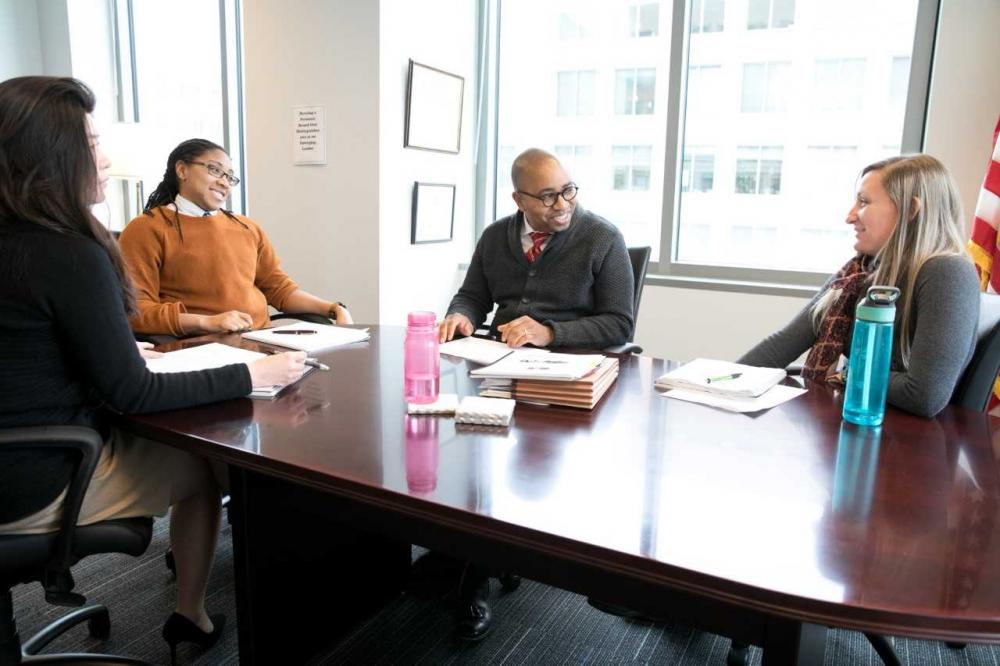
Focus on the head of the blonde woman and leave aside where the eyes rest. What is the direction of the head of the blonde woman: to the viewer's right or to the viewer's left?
to the viewer's left

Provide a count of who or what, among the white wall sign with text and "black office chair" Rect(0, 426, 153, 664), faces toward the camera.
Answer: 1

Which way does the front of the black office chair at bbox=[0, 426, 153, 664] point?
to the viewer's right

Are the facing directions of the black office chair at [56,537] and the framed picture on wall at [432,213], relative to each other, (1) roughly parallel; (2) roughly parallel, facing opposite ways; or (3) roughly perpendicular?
roughly perpendicular

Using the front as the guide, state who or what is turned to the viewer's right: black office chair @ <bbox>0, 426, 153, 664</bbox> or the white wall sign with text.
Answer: the black office chair

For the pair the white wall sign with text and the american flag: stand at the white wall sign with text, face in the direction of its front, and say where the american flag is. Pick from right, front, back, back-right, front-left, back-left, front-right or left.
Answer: front-left

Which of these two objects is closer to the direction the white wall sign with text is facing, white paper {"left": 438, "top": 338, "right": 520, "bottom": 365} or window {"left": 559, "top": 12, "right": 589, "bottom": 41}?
the white paper

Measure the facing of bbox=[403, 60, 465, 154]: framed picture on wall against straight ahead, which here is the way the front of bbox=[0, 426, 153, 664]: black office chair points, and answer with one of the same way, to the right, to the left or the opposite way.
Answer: to the right

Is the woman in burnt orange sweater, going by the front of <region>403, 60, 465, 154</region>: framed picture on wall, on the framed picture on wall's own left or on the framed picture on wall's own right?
on the framed picture on wall's own right
